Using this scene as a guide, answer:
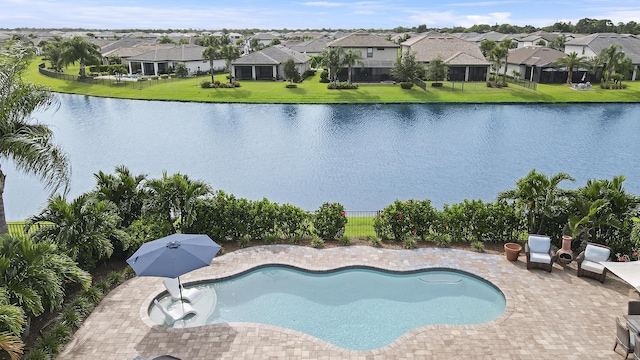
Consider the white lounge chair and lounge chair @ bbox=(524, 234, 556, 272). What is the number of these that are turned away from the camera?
0

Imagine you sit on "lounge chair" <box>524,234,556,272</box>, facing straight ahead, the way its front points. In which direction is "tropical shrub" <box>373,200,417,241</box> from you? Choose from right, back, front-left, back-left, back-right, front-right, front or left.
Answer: right

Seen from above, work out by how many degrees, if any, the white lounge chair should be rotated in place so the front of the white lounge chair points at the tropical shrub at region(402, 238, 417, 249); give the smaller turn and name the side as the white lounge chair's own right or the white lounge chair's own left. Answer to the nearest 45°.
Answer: approximately 45° to the white lounge chair's own right

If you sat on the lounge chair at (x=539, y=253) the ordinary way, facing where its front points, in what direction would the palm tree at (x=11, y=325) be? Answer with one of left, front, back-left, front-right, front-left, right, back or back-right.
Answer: front-right

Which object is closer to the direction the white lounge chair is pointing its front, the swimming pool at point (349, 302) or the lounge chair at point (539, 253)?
the swimming pool

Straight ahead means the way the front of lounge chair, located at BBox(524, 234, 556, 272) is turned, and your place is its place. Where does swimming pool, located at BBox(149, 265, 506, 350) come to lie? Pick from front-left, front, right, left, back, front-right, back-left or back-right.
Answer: front-right

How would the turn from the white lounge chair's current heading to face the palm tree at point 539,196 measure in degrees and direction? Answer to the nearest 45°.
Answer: approximately 90° to its right

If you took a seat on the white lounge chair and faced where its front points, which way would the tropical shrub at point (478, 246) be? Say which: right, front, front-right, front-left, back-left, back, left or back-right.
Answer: front-right

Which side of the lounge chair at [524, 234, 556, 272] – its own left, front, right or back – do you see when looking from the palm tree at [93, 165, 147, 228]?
right

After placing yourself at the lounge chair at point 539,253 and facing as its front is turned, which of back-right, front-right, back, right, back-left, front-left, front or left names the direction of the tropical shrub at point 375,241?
right

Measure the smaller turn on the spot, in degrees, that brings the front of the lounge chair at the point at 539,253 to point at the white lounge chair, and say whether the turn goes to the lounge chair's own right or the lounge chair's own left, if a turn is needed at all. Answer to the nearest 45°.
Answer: approximately 90° to the lounge chair's own left

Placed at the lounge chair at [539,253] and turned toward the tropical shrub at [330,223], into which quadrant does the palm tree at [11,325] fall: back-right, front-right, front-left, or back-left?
front-left

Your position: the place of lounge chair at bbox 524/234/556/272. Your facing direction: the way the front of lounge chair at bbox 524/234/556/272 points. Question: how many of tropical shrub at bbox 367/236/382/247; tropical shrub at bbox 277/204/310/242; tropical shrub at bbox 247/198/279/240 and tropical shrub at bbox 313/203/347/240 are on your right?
4

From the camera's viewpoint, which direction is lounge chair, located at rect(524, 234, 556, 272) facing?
toward the camera

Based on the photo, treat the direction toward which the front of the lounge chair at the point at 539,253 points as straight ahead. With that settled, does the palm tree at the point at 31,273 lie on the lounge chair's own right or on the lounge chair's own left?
on the lounge chair's own right

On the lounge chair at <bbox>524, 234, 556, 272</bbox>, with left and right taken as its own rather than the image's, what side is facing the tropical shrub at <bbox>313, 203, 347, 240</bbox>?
right
